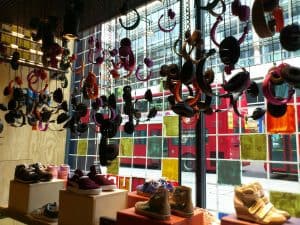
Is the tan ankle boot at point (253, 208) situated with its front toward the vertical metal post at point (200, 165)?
no

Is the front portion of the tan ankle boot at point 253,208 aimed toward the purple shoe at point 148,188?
no
